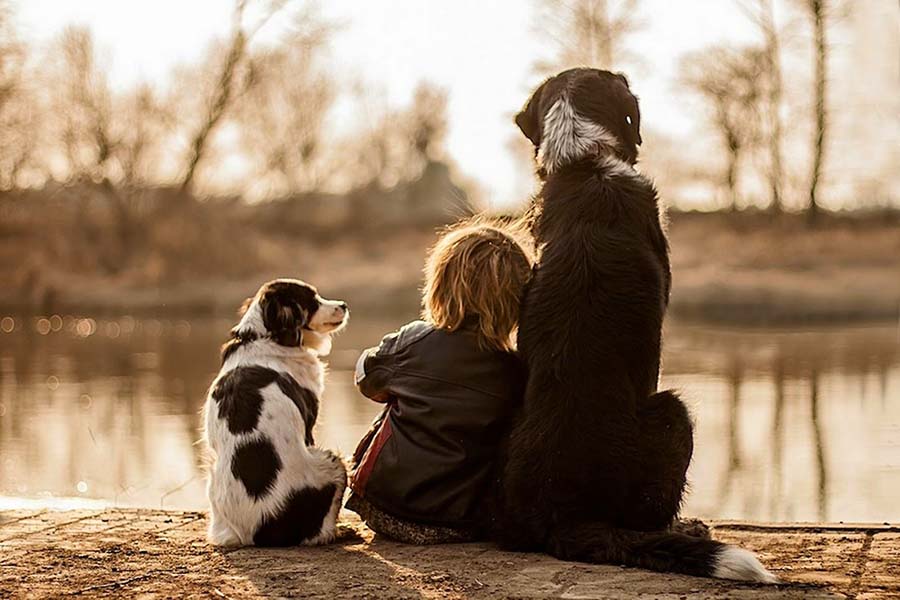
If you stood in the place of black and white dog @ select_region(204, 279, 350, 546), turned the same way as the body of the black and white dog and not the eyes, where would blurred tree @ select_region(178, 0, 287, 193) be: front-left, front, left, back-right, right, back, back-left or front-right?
front-left

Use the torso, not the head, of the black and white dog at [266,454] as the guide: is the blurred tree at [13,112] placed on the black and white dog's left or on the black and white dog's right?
on the black and white dog's left

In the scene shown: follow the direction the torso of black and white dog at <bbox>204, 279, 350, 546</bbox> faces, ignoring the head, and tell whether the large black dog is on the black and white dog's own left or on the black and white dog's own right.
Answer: on the black and white dog's own right

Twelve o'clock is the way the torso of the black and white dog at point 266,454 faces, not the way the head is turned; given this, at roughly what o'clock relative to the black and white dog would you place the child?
The child is roughly at 2 o'clock from the black and white dog.

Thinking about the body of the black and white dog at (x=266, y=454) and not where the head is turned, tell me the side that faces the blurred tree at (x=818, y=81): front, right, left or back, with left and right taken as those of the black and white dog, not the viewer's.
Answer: front

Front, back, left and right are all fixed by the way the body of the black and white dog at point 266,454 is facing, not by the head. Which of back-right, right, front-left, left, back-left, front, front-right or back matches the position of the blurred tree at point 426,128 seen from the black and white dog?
front-left

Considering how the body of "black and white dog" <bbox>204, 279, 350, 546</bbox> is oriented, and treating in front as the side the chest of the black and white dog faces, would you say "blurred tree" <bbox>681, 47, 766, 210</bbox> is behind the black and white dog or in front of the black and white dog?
in front

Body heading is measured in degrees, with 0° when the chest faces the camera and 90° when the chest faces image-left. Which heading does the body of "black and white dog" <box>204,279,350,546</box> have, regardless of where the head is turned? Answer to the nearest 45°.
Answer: approximately 225°

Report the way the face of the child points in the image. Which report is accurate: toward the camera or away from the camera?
away from the camera

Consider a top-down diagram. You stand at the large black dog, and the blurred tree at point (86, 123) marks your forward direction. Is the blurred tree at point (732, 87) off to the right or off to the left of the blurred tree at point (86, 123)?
right

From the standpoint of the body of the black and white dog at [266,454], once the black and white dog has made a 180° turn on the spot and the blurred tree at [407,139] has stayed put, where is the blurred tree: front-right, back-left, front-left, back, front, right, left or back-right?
back-right

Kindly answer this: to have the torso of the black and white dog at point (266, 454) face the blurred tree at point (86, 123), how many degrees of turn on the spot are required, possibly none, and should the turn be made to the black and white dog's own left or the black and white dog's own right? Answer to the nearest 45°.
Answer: approximately 45° to the black and white dog's own left
